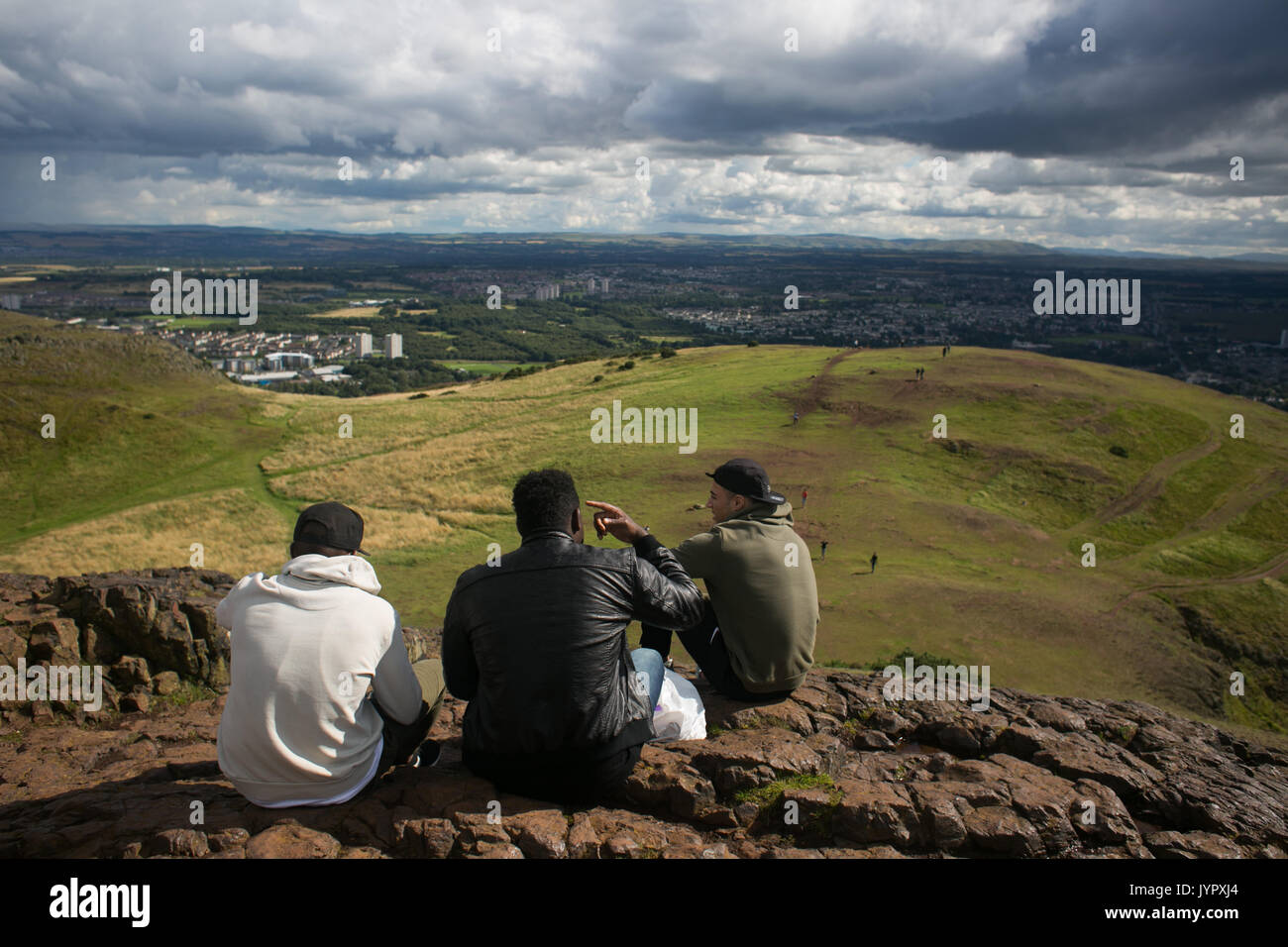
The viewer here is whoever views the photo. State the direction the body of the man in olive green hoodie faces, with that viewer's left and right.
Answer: facing away from the viewer and to the left of the viewer

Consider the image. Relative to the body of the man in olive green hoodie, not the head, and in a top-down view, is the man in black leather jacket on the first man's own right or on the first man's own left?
on the first man's own left

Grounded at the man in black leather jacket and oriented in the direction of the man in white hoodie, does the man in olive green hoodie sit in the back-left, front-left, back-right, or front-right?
back-right

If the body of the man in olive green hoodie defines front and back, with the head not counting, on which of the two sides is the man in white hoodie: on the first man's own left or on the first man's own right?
on the first man's own left
